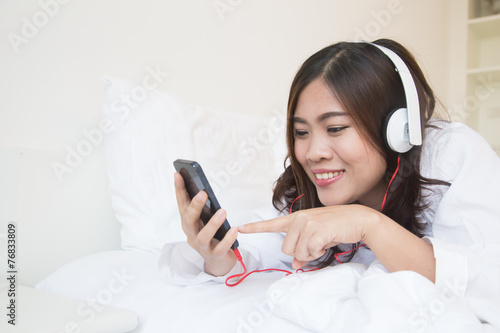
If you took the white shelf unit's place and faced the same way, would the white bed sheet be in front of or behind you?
in front

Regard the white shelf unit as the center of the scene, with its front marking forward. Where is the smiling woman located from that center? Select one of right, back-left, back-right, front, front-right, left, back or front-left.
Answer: front-left

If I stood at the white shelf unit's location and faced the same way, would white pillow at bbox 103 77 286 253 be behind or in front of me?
in front

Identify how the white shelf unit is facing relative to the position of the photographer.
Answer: facing the viewer and to the left of the viewer
